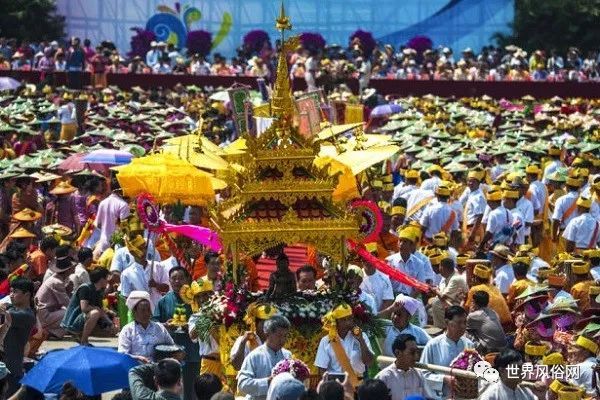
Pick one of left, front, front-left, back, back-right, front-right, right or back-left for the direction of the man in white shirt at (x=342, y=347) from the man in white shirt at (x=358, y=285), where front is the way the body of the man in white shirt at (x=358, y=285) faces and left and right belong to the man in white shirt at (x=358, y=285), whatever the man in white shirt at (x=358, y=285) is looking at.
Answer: front-left

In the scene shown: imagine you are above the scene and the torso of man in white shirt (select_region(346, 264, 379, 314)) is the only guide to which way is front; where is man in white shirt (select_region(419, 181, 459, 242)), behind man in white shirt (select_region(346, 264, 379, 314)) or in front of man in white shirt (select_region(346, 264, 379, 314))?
behind

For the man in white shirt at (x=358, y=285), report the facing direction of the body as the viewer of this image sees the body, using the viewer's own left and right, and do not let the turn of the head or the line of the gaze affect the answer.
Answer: facing the viewer and to the left of the viewer

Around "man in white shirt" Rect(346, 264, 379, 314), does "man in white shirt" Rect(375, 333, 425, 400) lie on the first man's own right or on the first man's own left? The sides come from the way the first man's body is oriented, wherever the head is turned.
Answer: on the first man's own left

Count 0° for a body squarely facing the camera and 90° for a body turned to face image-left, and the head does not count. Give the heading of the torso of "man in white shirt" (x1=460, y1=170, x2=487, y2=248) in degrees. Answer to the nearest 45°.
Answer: approximately 45°

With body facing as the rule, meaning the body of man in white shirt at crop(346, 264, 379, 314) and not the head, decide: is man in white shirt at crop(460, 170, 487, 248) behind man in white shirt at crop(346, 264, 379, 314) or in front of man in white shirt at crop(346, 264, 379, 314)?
behind
